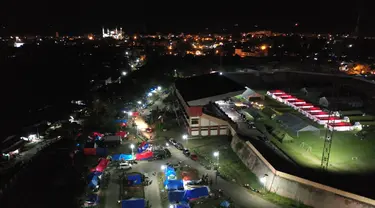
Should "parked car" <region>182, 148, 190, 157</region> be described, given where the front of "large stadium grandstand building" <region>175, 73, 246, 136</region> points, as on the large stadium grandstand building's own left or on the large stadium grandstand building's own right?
on the large stadium grandstand building's own right

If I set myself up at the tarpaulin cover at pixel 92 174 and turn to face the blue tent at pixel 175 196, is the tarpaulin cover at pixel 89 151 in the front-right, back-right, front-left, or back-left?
back-left

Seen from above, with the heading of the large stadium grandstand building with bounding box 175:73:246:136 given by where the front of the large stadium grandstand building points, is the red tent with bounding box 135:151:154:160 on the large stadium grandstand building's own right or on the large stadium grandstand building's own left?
on the large stadium grandstand building's own right
